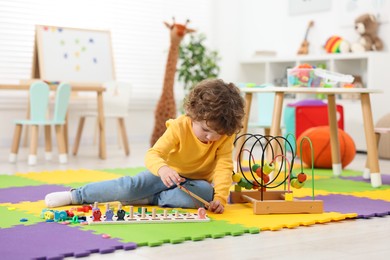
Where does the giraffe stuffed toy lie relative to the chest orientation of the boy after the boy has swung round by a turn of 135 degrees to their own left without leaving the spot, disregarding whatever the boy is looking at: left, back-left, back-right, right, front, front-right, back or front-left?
front-left

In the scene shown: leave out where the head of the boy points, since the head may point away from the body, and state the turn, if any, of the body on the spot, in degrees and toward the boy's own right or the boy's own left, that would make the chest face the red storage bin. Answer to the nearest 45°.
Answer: approximately 135° to the boy's own left

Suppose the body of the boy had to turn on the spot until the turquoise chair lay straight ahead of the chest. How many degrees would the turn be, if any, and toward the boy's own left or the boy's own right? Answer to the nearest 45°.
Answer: approximately 135° to the boy's own right

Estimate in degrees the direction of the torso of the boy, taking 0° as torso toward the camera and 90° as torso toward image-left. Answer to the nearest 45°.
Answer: approximately 0°

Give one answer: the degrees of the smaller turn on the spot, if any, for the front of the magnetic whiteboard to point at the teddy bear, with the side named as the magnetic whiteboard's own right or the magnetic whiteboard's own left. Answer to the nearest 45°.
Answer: approximately 45° to the magnetic whiteboard's own left

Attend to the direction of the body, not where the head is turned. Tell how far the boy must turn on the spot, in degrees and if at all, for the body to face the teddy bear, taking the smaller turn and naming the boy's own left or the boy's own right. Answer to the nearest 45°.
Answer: approximately 135° to the boy's own left
